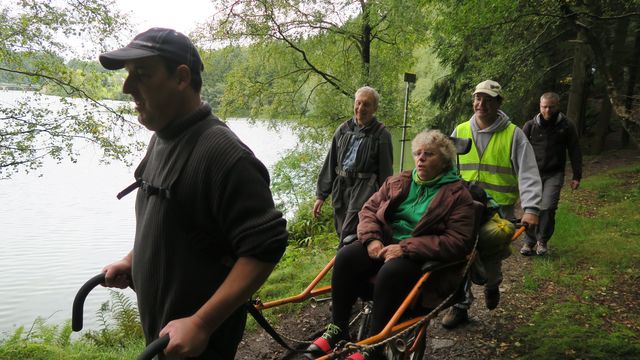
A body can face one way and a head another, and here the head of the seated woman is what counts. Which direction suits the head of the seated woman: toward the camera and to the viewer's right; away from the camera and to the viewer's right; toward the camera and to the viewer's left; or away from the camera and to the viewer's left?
toward the camera and to the viewer's left

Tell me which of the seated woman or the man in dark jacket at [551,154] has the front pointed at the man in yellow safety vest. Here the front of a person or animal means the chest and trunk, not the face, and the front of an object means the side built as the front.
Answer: the man in dark jacket

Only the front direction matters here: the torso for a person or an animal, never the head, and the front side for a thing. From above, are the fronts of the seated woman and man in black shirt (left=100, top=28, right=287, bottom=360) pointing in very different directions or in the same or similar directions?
same or similar directions

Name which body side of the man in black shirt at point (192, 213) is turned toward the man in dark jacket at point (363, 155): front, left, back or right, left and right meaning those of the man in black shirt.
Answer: back

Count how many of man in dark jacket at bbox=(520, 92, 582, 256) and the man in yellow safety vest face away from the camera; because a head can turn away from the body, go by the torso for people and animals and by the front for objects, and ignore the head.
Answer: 0

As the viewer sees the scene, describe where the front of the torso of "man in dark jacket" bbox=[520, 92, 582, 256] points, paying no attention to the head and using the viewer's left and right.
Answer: facing the viewer

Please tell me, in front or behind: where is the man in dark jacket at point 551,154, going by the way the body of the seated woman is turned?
behind

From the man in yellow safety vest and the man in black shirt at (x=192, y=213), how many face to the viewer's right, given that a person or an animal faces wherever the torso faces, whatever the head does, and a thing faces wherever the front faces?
0

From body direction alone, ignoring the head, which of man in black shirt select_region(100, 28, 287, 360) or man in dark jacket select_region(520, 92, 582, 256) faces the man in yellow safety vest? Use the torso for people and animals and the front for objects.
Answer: the man in dark jacket

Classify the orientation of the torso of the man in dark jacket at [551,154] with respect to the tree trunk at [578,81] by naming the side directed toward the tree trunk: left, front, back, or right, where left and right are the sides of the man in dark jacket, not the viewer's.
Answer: back

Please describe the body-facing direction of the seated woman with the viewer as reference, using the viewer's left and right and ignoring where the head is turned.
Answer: facing the viewer and to the left of the viewer

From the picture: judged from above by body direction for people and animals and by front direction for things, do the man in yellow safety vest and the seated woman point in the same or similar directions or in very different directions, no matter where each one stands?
same or similar directions

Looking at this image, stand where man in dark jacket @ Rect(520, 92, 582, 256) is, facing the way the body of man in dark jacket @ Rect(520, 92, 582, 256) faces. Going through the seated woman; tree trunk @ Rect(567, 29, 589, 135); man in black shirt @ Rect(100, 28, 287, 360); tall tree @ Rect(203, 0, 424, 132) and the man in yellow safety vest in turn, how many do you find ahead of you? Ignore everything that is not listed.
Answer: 3

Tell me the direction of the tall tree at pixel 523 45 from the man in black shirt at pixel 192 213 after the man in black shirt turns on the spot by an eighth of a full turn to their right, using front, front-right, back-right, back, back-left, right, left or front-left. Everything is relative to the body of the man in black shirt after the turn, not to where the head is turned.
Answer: back-right

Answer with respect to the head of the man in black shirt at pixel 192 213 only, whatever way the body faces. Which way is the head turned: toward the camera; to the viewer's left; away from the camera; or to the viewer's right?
to the viewer's left

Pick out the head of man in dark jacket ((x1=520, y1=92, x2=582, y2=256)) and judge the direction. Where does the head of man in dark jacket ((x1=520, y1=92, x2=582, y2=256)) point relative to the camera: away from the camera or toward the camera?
toward the camera

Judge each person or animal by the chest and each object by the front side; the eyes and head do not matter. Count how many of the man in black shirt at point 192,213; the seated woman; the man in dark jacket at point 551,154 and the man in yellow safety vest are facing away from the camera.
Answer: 0

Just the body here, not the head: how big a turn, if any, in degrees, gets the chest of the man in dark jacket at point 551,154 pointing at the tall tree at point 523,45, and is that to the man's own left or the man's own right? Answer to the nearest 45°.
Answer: approximately 180°
